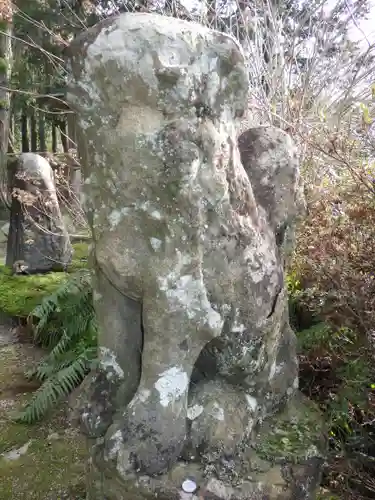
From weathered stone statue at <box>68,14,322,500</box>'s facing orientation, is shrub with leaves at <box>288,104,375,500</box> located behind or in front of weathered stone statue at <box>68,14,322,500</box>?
behind

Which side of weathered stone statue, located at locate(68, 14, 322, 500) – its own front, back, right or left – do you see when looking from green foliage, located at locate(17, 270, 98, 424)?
right

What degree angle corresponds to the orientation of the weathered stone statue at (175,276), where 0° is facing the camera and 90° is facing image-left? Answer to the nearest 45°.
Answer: approximately 45°

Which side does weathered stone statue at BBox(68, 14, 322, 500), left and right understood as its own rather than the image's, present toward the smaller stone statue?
right
